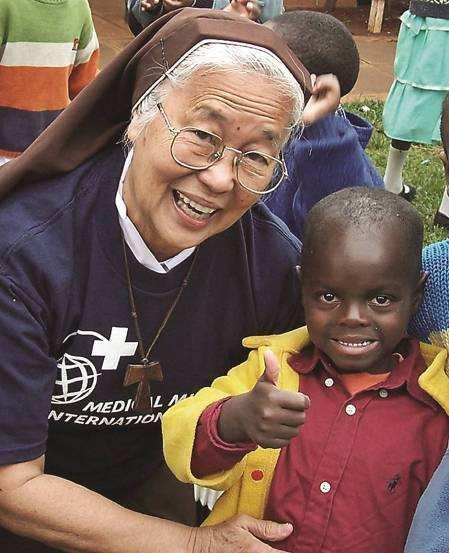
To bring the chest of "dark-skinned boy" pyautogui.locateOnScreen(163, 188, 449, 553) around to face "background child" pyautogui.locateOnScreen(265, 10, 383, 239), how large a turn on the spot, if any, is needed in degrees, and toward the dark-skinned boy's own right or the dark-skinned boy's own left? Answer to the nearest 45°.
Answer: approximately 180°

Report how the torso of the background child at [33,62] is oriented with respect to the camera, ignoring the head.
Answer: toward the camera

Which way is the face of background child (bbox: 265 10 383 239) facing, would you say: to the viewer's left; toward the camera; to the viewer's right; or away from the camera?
away from the camera

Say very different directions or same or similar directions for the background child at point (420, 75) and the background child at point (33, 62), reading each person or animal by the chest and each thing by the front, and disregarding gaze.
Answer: same or similar directions

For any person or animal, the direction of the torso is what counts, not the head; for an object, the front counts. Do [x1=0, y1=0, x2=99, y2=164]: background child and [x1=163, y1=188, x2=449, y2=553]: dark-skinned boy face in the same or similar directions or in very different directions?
same or similar directions

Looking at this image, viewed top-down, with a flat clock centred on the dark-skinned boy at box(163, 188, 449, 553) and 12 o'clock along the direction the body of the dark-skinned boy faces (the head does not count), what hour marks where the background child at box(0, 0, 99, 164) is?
The background child is roughly at 5 o'clock from the dark-skinned boy.

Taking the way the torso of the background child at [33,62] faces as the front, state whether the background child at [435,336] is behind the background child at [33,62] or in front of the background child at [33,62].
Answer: in front

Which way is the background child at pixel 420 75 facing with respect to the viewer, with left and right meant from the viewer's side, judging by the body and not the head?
facing the viewer and to the right of the viewer

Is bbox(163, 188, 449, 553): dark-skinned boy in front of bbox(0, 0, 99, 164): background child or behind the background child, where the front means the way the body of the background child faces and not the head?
in front

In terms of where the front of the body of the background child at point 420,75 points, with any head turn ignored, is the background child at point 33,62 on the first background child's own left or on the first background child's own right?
on the first background child's own right

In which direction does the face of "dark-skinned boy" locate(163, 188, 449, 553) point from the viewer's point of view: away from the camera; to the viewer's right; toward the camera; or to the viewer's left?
toward the camera

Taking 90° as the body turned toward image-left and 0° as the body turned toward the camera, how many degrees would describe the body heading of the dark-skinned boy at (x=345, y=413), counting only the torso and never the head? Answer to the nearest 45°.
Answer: approximately 0°

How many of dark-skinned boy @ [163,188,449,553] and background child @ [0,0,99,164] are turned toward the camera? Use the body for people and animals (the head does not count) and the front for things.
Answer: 2

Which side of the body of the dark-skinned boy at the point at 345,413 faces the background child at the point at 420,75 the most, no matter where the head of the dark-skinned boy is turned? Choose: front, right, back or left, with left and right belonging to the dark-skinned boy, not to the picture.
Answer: back

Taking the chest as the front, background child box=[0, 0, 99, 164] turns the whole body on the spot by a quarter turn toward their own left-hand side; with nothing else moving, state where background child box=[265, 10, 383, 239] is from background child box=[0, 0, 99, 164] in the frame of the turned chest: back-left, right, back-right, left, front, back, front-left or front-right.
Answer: front-right
